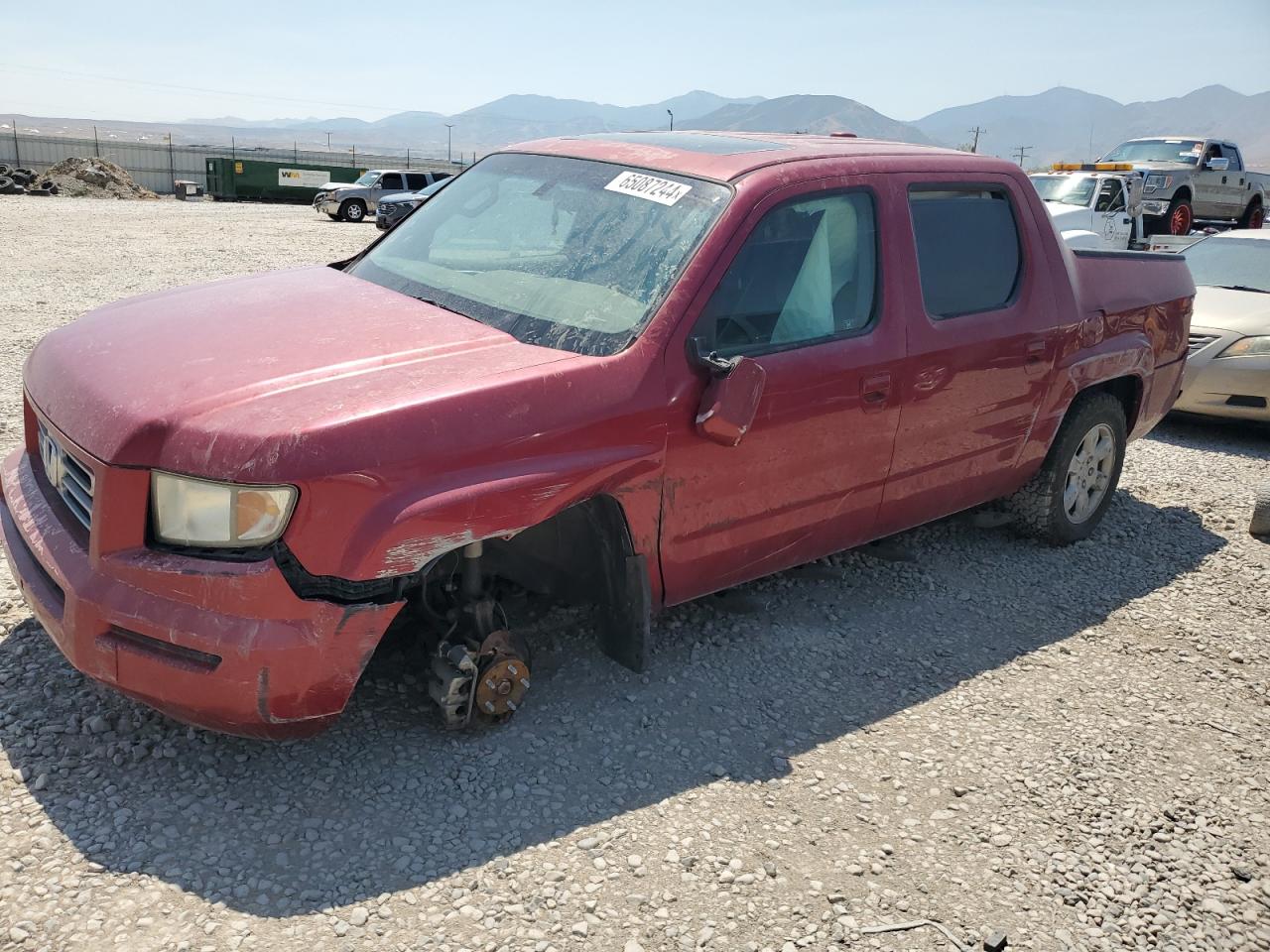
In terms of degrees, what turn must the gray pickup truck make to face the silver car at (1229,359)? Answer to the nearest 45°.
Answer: approximately 45° to its left

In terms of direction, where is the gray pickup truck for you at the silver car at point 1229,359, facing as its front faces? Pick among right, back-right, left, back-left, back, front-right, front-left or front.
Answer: back-right

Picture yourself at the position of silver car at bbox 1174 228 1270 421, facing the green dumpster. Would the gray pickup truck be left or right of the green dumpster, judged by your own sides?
right

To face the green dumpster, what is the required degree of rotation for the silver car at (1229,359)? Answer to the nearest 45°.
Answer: approximately 90° to its right

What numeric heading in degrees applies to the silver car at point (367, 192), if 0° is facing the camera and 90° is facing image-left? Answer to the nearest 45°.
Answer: approximately 45°

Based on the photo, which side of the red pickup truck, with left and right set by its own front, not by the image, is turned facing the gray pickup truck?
back

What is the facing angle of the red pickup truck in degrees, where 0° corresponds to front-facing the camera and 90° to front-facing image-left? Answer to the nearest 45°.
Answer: approximately 45°

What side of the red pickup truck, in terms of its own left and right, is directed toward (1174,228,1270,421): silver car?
back

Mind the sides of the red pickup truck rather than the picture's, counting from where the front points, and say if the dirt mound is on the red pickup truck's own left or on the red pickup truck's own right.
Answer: on the red pickup truck's own right
